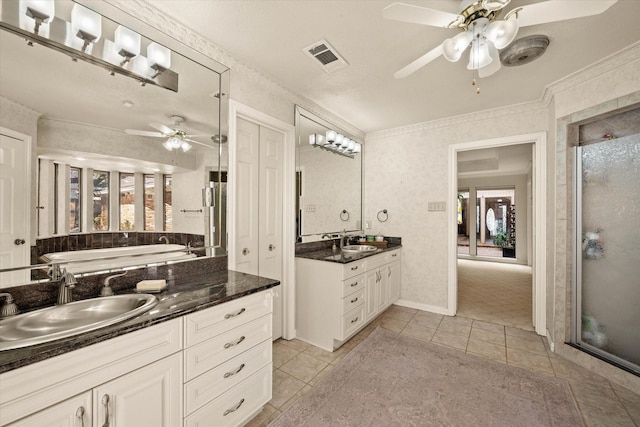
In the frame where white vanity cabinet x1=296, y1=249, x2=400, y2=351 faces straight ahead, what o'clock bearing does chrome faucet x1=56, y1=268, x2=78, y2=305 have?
The chrome faucet is roughly at 3 o'clock from the white vanity cabinet.

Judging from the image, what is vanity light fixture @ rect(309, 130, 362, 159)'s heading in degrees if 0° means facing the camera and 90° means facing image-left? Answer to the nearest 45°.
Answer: approximately 315°

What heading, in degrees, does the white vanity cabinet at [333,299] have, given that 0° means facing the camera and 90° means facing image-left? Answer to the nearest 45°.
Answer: approximately 315°

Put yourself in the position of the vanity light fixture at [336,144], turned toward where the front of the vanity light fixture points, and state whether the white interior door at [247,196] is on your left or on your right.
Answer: on your right

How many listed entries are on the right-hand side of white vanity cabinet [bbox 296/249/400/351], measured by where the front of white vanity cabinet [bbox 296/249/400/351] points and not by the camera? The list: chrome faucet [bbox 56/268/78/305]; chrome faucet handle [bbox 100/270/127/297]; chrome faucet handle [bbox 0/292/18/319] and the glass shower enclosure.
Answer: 3

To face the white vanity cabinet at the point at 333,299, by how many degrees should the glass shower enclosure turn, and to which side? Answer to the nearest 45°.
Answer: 0° — it already faces it

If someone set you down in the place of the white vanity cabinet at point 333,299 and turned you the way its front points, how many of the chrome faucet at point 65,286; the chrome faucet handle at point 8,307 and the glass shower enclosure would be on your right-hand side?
2

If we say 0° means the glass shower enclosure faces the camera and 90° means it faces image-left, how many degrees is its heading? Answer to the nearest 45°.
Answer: approximately 45°
